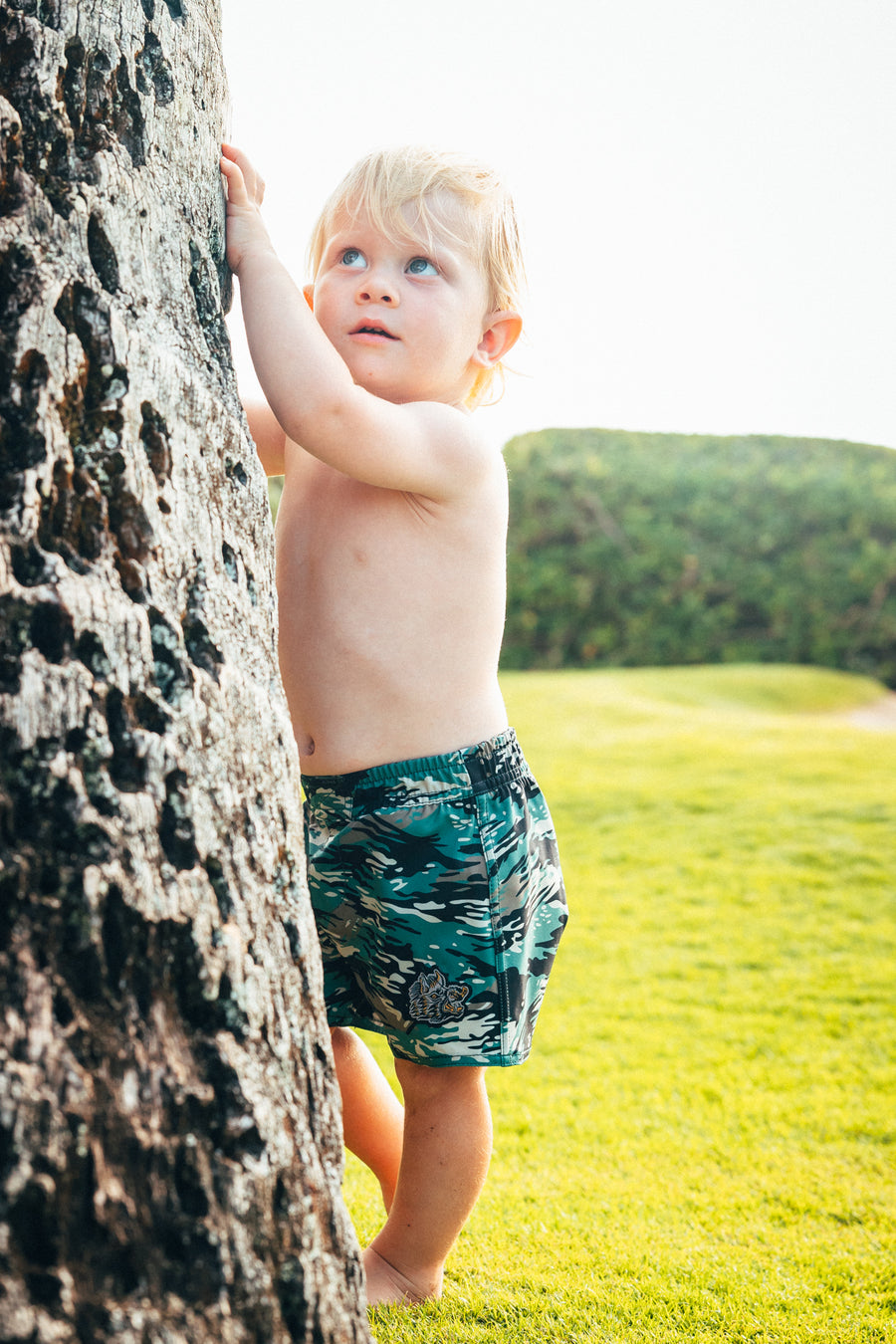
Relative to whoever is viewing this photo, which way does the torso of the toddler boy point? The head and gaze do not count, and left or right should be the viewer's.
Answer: facing the viewer and to the left of the viewer

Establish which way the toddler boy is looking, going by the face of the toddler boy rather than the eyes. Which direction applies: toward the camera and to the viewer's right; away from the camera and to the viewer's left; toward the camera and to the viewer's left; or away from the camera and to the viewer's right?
toward the camera and to the viewer's left

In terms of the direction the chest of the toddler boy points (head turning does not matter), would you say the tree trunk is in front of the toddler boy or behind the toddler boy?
in front
